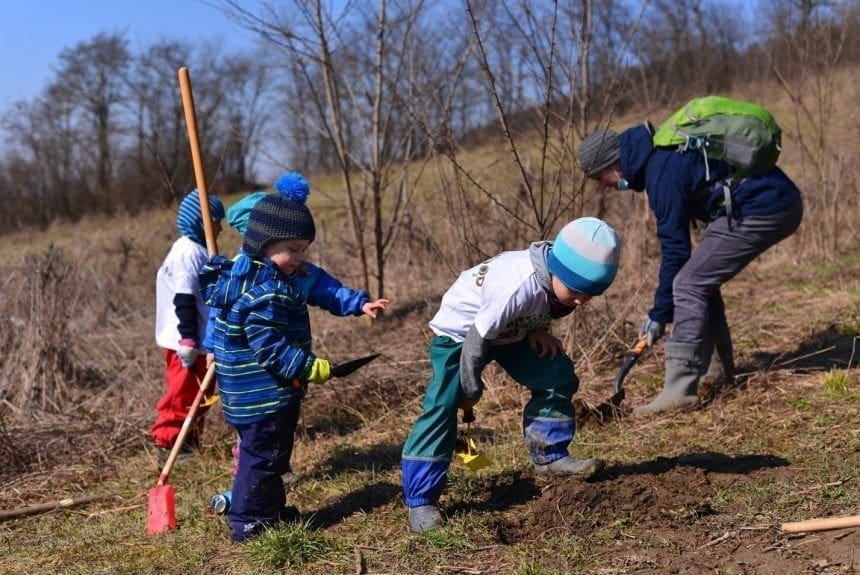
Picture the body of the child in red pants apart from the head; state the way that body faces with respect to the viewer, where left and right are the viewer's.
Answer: facing to the right of the viewer

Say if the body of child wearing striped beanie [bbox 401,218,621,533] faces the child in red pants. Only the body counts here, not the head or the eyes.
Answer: no

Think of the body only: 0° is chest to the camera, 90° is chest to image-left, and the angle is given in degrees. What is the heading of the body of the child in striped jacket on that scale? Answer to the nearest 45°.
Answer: approximately 270°

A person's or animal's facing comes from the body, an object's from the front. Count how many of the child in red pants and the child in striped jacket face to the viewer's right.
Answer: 2

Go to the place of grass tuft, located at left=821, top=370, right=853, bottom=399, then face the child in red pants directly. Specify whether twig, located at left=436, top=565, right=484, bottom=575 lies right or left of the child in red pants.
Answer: left

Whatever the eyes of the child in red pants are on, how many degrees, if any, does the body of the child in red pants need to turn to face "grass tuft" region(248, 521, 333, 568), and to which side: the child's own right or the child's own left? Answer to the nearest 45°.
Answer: approximately 90° to the child's own right

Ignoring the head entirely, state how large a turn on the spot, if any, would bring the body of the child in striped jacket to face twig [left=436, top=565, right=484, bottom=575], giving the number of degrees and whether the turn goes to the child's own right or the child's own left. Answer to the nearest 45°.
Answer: approximately 45° to the child's own right

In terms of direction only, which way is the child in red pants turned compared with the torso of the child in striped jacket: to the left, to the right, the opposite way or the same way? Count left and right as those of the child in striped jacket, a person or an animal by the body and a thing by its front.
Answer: the same way

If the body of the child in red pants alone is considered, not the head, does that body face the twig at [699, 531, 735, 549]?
no

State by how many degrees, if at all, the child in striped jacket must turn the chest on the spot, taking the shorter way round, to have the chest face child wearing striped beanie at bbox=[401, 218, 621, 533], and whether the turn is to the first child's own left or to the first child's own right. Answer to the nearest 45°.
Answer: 0° — they already face them

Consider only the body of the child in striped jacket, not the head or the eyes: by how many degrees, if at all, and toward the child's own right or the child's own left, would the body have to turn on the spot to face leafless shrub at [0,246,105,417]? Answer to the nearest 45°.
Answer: approximately 135° to the child's own left

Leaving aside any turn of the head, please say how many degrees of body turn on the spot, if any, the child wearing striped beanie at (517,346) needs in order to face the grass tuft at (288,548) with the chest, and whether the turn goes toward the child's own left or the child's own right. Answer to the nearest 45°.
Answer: approximately 135° to the child's own right

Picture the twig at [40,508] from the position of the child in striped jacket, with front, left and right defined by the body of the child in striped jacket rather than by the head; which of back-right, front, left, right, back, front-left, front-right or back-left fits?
back-left

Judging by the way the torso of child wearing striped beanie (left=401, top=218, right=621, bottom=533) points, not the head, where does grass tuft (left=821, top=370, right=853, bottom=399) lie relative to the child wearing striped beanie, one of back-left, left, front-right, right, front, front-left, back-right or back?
left
